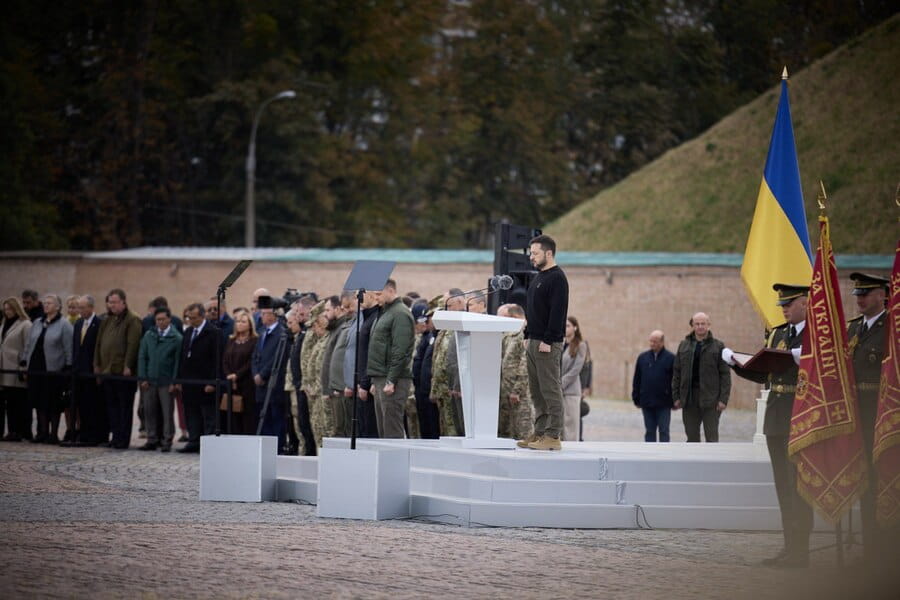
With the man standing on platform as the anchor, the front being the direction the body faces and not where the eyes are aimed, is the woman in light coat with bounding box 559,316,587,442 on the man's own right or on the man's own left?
on the man's own right

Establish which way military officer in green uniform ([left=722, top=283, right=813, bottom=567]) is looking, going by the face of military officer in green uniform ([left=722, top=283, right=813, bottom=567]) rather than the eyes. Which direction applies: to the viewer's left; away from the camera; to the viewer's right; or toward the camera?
to the viewer's left

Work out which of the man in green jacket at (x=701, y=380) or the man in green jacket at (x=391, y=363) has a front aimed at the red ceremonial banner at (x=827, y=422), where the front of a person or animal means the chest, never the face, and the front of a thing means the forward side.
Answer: the man in green jacket at (x=701, y=380)

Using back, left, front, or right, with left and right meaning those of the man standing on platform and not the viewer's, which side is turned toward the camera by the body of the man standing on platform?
left

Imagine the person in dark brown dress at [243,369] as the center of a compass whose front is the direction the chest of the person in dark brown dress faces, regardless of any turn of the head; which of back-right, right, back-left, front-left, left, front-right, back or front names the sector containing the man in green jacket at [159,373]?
right

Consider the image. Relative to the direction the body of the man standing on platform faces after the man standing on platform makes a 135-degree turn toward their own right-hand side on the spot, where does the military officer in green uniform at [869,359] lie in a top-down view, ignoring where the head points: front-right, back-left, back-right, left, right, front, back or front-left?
right

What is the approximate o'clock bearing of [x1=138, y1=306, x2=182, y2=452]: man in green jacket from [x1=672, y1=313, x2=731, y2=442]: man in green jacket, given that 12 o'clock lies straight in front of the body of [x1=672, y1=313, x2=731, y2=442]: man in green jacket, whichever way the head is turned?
[x1=138, y1=306, x2=182, y2=452]: man in green jacket is roughly at 3 o'clock from [x1=672, y1=313, x2=731, y2=442]: man in green jacket.

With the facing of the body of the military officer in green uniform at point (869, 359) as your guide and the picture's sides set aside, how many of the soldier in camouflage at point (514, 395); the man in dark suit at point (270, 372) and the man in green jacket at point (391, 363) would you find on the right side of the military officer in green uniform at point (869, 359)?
3

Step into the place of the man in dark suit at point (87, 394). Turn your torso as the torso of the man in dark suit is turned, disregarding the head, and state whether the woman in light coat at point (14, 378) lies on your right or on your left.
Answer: on your right

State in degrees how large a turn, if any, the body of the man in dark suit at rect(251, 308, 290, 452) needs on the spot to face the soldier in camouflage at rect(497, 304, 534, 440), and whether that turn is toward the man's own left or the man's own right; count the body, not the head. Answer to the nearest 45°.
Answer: approximately 90° to the man's own left
